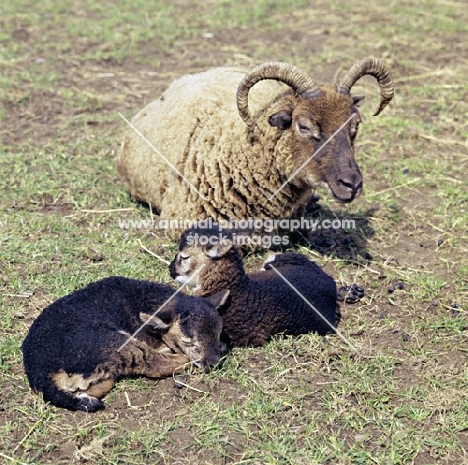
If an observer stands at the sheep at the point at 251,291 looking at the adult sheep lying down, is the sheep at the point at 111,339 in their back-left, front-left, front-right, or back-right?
back-left

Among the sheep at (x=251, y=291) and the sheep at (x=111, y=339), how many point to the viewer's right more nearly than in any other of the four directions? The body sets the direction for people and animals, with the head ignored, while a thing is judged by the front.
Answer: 1

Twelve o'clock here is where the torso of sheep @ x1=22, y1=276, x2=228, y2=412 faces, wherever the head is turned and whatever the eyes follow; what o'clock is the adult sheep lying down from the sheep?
The adult sheep lying down is roughly at 10 o'clock from the sheep.

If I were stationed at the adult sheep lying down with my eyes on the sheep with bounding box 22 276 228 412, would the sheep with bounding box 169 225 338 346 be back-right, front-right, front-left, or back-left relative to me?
front-left

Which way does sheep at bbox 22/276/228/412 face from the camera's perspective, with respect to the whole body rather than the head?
to the viewer's right

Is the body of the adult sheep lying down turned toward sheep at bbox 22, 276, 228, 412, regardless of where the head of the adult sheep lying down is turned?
no

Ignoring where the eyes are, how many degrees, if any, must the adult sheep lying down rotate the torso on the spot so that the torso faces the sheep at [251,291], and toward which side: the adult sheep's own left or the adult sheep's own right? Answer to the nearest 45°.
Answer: approximately 45° to the adult sheep's own right

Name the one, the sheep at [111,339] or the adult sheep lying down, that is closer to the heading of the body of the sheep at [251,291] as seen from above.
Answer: the sheep

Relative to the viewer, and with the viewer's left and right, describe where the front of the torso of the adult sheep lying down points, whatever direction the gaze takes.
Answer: facing the viewer and to the right of the viewer

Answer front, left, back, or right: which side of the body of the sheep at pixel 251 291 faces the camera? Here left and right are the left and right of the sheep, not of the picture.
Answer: left

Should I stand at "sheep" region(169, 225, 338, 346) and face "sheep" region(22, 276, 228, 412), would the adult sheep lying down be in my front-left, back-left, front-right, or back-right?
back-right

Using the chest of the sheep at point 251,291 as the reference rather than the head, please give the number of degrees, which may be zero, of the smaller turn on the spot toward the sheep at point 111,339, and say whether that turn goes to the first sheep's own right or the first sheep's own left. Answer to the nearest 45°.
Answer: approximately 45° to the first sheep's own left

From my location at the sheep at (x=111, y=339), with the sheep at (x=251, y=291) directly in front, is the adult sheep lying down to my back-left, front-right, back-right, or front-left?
front-left

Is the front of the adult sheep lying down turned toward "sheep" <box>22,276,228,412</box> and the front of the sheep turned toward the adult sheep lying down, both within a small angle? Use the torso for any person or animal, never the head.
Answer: no

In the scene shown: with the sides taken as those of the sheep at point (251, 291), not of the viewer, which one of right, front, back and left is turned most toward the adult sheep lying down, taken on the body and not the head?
right

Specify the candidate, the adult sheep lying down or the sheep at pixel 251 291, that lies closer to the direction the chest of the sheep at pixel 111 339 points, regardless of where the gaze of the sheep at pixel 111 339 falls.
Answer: the sheep

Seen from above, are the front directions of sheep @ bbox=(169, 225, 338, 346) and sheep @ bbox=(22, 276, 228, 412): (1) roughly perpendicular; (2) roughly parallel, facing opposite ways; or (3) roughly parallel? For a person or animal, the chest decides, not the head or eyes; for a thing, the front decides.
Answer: roughly parallel, facing opposite ways
